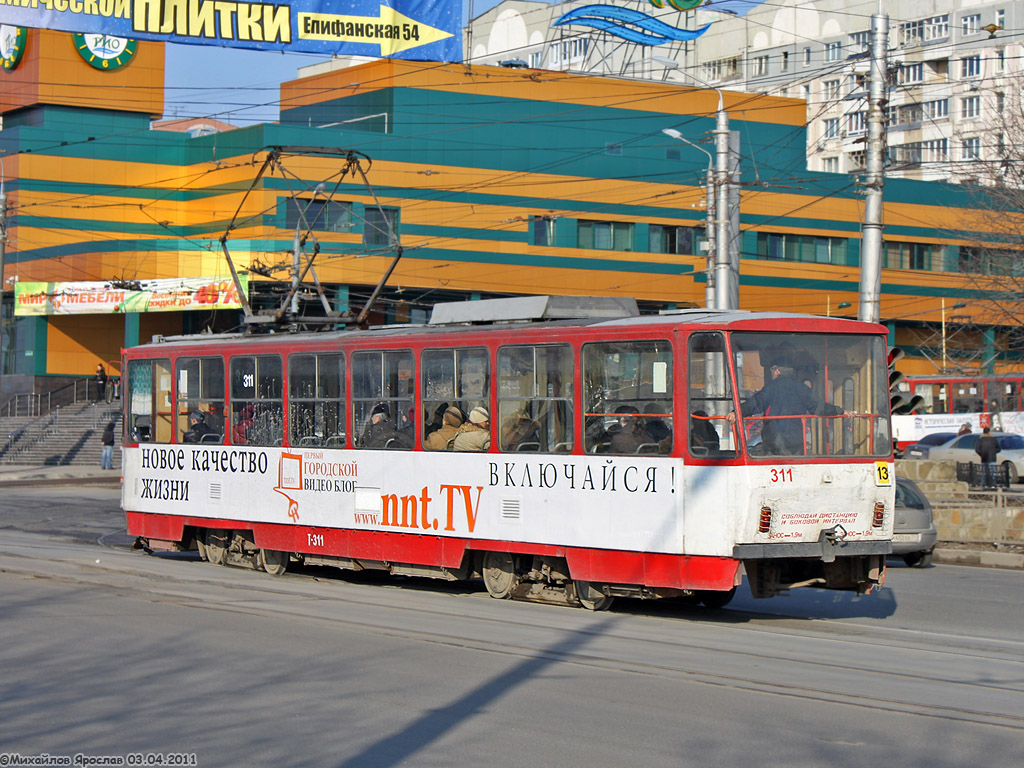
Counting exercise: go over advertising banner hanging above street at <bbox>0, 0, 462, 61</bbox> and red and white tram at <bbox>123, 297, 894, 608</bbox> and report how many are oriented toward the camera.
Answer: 1

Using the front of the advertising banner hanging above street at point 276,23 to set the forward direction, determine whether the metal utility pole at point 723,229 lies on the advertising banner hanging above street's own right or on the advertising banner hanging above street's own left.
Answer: on the advertising banner hanging above street's own left

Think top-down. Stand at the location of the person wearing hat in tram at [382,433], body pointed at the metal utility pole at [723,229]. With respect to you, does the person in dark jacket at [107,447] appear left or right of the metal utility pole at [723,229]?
left
